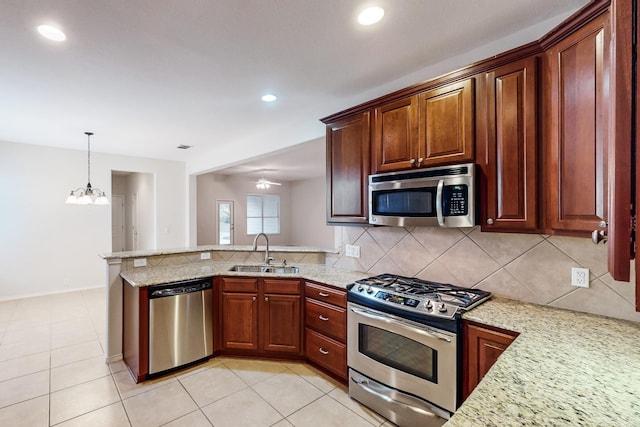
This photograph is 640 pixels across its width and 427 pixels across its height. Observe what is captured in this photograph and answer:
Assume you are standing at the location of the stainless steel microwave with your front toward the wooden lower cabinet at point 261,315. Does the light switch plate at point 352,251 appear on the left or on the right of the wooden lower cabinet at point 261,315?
right

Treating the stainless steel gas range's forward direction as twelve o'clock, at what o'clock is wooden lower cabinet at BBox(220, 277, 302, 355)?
The wooden lower cabinet is roughly at 2 o'clock from the stainless steel gas range.

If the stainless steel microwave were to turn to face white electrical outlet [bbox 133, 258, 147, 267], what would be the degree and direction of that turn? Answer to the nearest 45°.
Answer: approximately 45° to its right

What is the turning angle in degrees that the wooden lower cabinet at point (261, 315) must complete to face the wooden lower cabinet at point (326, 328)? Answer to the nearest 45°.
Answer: approximately 45° to its left

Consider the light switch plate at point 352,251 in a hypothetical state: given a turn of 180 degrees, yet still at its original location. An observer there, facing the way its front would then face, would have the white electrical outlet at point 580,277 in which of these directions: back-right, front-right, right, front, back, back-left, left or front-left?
right

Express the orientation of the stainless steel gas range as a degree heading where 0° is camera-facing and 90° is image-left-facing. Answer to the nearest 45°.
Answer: approximately 45°

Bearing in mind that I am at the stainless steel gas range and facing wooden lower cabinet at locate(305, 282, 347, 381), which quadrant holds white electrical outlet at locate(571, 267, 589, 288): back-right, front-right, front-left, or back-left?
back-right
